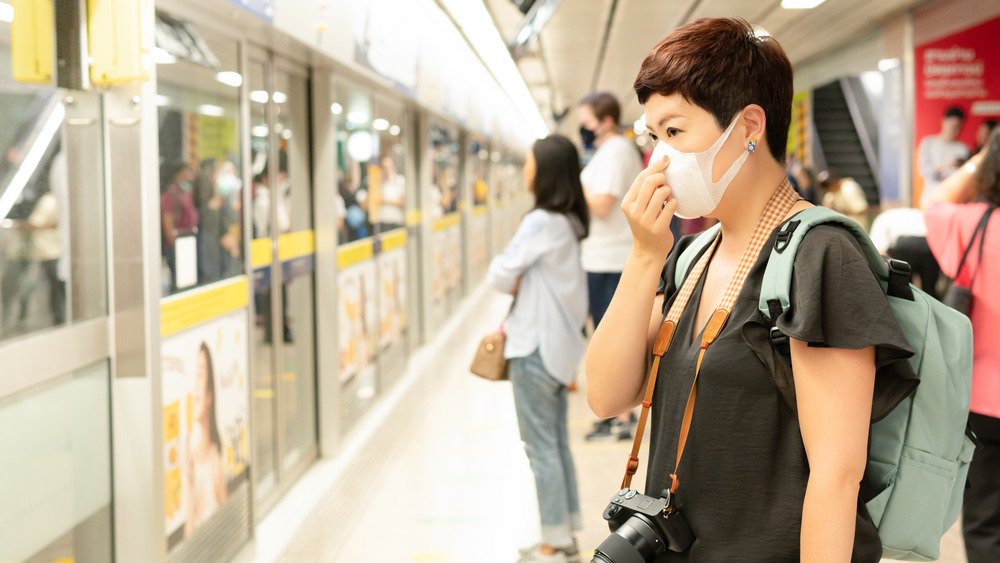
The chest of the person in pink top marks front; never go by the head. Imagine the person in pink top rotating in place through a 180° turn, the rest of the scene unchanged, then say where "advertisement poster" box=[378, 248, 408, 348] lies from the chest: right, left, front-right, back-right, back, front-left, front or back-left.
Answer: back-right

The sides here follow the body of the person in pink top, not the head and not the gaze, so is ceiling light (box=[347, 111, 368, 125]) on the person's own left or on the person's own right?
on the person's own left

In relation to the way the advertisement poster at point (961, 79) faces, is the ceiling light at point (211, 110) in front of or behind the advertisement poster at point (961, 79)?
in front

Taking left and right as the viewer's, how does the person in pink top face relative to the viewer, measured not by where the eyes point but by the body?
facing away from the viewer

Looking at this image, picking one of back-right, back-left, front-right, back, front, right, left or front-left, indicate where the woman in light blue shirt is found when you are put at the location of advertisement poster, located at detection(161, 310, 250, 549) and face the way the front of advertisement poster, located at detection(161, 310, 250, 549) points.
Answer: front-left

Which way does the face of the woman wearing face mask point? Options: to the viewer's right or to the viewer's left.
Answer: to the viewer's left

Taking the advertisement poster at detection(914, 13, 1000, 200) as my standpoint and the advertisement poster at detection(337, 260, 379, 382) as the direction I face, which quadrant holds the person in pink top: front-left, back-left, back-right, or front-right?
front-left

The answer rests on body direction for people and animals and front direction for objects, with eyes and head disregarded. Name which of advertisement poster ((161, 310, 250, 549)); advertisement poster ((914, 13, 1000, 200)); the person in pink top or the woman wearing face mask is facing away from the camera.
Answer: the person in pink top

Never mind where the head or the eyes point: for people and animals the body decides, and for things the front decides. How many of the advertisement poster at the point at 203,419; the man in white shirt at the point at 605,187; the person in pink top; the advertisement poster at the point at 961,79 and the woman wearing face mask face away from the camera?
1

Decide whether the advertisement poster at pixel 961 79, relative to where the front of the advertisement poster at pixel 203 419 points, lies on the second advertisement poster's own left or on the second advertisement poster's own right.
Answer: on the second advertisement poster's own left

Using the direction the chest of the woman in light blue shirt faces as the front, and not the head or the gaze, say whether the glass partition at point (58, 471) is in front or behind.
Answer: in front

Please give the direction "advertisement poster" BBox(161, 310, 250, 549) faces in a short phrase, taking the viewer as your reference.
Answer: facing the viewer and to the right of the viewer

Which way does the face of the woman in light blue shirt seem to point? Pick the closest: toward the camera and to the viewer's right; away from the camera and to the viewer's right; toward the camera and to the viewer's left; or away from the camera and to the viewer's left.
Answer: away from the camera and to the viewer's left

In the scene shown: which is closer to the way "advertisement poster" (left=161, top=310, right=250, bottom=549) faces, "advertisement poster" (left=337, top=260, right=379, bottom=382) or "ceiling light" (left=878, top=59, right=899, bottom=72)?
the ceiling light

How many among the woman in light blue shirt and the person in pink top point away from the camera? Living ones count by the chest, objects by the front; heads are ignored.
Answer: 1

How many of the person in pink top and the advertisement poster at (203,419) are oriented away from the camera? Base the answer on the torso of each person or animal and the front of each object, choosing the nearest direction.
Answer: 1

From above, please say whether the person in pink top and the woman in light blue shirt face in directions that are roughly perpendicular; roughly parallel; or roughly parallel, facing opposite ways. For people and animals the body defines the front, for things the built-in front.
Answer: roughly perpendicular

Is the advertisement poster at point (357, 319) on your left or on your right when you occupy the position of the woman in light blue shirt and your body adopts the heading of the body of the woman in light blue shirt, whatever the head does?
on your right

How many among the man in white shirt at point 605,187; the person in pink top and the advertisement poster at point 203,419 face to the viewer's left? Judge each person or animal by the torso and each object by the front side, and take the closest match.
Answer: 1
